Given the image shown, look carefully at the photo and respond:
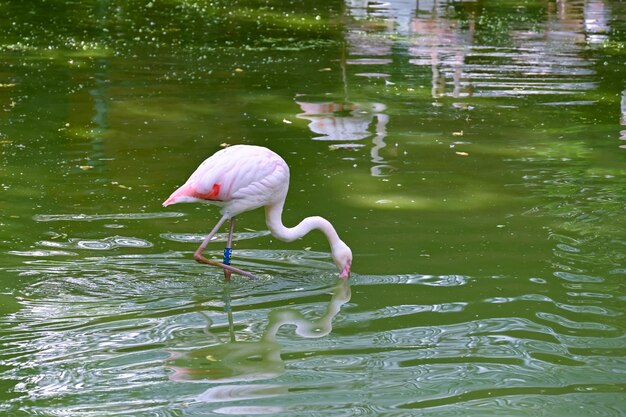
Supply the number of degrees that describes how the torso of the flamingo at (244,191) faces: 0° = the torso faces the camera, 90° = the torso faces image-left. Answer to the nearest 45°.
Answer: approximately 270°
